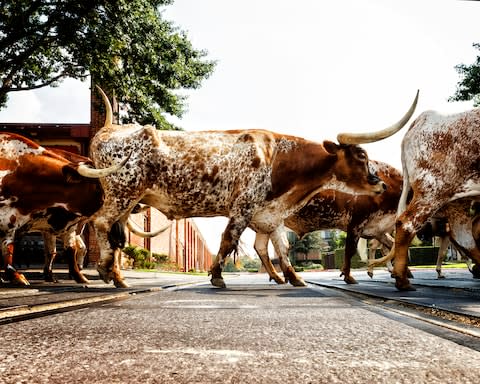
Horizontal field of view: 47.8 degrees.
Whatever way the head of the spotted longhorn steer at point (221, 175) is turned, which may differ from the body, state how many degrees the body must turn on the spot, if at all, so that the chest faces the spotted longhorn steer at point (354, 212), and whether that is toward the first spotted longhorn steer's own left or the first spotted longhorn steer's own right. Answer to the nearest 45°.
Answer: approximately 45° to the first spotted longhorn steer's own left

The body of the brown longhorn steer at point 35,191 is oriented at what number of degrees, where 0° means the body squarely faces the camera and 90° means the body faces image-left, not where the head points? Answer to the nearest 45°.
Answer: approximately 270°

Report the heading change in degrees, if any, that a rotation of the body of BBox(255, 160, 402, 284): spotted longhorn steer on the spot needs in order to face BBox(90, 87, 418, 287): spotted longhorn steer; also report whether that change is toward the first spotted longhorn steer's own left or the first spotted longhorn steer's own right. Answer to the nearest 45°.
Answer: approximately 135° to the first spotted longhorn steer's own right

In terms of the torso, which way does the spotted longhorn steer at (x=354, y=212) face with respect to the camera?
to the viewer's right

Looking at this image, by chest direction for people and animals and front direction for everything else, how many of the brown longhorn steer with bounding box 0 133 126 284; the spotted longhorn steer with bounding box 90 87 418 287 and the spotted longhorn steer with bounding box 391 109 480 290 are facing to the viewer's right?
3

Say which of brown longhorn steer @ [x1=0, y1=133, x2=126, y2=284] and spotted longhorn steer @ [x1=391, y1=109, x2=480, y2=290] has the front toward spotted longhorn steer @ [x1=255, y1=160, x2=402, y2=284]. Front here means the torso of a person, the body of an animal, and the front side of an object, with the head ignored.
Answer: the brown longhorn steer

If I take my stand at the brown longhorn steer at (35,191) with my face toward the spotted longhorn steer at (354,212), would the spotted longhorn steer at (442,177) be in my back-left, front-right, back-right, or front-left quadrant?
front-right

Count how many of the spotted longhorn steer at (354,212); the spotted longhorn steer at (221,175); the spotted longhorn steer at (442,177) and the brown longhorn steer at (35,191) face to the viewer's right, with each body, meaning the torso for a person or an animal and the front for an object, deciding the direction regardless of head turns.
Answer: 4

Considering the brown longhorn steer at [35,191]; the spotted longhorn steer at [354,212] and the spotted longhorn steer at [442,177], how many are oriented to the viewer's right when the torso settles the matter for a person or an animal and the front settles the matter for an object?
3

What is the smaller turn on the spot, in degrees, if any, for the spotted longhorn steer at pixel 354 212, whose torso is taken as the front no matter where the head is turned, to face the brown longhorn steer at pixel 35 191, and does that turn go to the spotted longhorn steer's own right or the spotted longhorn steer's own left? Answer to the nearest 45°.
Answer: approximately 135° to the spotted longhorn steer's own right

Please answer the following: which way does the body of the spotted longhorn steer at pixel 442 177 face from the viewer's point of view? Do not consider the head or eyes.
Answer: to the viewer's right

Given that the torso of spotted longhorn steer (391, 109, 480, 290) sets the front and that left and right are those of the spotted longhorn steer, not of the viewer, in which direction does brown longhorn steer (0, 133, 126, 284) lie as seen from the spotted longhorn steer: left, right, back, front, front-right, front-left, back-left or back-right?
back
